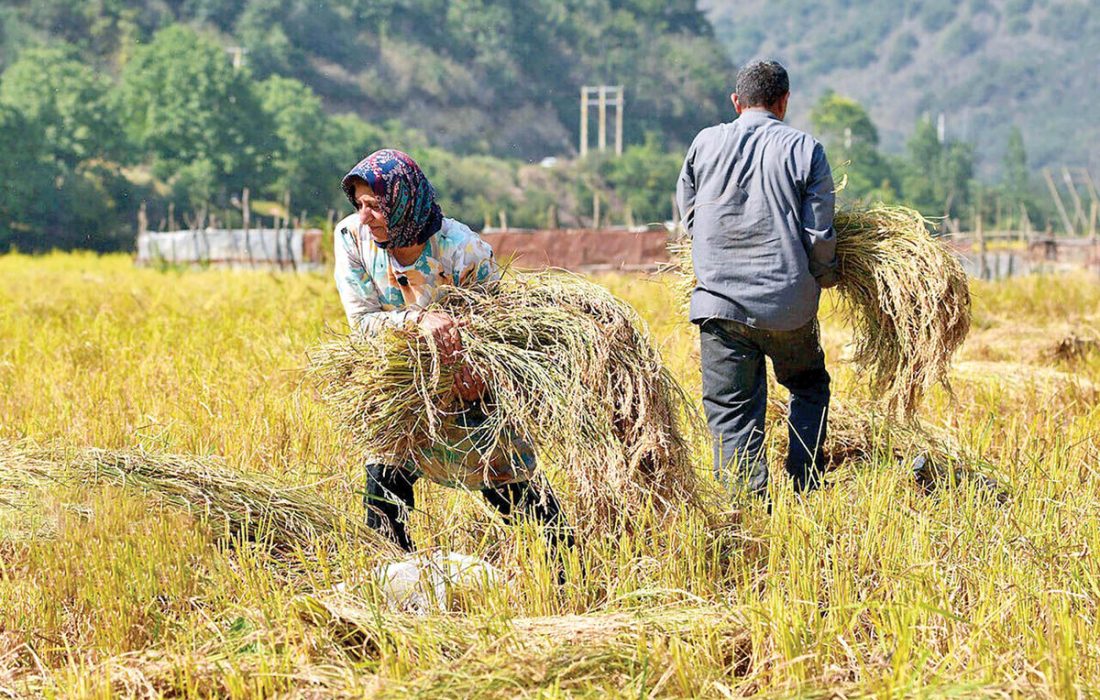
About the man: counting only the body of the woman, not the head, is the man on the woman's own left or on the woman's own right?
on the woman's own left

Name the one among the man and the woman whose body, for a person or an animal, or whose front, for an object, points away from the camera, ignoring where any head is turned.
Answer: the man

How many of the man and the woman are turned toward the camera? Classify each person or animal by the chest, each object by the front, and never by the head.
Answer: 1

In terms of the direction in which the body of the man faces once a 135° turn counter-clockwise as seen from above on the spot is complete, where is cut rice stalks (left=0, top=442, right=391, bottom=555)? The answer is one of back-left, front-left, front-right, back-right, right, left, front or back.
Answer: front

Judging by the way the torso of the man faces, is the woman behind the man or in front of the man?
behind

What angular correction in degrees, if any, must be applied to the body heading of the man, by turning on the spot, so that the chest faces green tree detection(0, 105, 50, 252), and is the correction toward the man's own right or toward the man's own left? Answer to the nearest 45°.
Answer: approximately 45° to the man's own left

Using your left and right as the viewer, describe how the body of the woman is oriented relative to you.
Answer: facing the viewer

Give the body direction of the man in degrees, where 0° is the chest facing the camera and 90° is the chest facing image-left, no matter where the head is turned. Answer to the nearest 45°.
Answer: approximately 180°

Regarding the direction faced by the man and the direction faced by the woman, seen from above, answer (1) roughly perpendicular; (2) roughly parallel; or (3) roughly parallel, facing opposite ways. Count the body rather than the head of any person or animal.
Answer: roughly parallel, facing opposite ways

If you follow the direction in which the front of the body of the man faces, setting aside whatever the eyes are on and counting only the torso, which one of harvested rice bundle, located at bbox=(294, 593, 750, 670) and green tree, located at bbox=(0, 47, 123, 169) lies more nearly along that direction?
the green tree

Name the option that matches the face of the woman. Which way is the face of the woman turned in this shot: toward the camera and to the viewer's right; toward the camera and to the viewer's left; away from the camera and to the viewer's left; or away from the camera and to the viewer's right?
toward the camera and to the viewer's left
